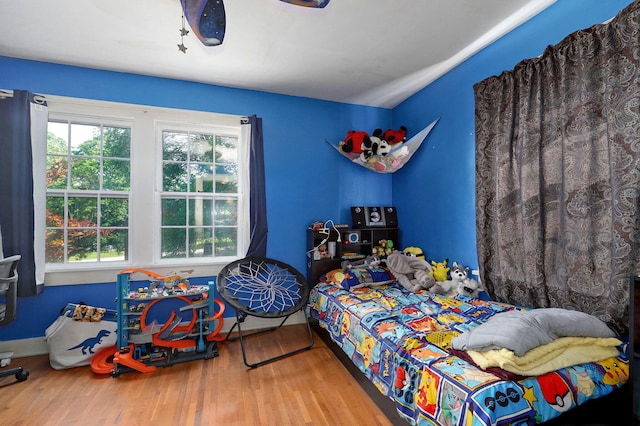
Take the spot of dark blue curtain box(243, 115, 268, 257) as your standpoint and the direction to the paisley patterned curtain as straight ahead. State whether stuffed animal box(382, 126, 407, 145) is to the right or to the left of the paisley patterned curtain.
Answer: left

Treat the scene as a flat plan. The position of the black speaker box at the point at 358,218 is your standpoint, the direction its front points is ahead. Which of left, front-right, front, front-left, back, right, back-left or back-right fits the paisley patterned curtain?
front-left

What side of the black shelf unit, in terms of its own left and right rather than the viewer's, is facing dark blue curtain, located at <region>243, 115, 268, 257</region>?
right

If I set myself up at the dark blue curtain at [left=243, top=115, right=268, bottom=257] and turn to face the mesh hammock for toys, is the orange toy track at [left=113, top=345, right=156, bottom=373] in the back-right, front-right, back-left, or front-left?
back-right

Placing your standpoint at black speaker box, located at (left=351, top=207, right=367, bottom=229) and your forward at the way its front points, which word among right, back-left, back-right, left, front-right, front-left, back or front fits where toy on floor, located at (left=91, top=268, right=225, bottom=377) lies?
front-right

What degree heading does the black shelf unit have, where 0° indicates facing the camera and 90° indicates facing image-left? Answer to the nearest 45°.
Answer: approximately 0°

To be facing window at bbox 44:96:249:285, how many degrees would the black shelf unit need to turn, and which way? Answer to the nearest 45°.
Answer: approximately 90° to its right

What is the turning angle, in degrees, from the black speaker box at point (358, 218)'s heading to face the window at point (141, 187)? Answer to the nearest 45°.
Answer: approximately 90° to its right

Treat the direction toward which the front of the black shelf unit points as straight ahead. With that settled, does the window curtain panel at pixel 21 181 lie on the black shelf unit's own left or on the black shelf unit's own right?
on the black shelf unit's own right

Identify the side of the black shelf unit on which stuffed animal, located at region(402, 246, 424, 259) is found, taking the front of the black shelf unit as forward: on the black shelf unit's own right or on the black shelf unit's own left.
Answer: on the black shelf unit's own left

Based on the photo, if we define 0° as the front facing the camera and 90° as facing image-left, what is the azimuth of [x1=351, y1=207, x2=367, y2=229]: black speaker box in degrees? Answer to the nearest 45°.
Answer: approximately 0°

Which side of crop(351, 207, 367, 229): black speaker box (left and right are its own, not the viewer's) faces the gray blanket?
front
